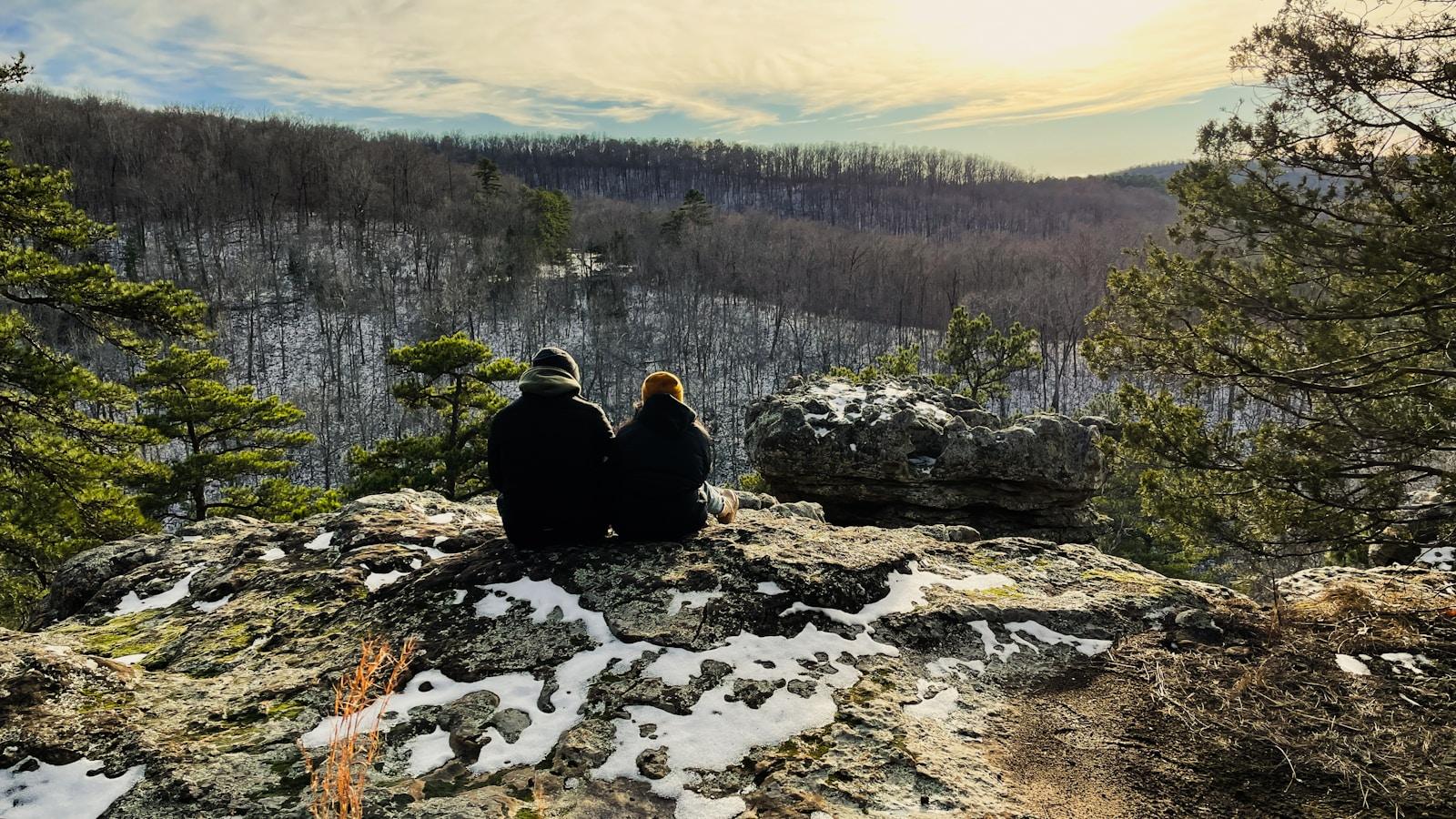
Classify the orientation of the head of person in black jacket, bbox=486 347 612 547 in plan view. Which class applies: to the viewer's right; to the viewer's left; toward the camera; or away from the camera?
away from the camera

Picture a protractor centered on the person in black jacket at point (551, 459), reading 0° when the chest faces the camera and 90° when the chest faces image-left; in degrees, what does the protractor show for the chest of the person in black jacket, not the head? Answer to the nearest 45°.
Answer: approximately 180°

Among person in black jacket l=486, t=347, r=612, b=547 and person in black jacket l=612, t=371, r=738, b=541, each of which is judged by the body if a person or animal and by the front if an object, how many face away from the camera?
2

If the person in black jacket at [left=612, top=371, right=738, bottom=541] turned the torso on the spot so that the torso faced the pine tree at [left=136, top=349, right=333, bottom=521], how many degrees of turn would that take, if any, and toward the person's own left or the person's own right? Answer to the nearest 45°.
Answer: approximately 45° to the person's own left

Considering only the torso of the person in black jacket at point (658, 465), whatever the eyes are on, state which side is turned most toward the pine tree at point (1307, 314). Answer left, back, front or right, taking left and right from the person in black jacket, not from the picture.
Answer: right

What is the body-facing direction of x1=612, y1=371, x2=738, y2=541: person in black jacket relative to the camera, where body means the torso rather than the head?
away from the camera

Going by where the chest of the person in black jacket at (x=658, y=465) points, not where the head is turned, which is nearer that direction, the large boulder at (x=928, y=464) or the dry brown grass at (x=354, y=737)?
the large boulder

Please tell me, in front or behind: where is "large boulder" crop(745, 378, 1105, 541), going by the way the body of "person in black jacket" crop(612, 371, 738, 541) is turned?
in front

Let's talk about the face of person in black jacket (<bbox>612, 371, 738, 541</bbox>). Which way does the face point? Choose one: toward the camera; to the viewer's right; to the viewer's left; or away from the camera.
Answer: away from the camera

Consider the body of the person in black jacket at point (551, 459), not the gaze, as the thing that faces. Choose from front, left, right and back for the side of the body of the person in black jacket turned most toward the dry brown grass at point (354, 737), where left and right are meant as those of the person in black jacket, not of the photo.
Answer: back
